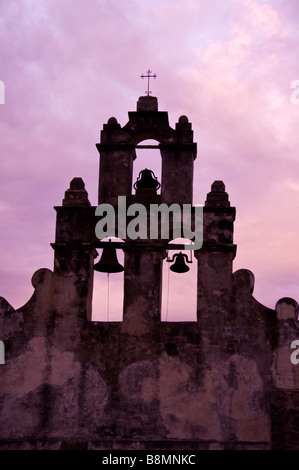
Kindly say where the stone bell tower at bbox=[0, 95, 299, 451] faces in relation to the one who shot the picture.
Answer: facing the viewer
